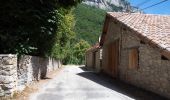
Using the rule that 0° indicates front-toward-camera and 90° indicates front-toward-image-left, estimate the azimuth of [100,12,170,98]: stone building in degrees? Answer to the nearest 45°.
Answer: approximately 45°

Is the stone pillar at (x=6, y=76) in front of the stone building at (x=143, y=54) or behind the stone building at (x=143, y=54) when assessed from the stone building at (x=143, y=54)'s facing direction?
in front

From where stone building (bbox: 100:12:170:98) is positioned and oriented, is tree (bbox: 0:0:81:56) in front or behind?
in front

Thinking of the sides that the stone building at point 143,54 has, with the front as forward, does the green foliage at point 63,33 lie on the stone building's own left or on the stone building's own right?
on the stone building's own right
